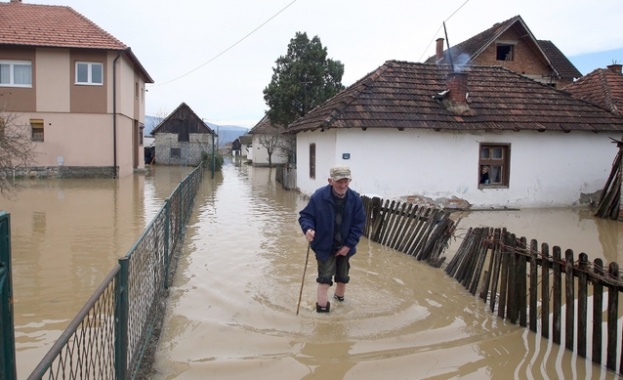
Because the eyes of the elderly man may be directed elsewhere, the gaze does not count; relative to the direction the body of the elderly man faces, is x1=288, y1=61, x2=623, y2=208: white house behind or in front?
behind

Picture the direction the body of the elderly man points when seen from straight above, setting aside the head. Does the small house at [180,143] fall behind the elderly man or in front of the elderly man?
behind

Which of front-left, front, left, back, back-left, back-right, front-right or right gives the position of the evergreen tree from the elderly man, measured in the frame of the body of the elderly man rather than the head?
back

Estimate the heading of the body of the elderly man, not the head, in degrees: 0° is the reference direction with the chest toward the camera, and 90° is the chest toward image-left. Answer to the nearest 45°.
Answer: approximately 0°

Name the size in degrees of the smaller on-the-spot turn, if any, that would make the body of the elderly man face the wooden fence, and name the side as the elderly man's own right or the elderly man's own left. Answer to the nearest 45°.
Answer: approximately 90° to the elderly man's own left

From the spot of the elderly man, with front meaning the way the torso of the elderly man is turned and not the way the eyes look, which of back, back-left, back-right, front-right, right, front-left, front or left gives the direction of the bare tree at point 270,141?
back

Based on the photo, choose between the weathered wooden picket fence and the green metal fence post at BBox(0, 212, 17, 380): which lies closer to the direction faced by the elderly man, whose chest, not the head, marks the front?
the green metal fence post

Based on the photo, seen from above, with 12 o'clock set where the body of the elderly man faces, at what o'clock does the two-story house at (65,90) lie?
The two-story house is roughly at 5 o'clock from the elderly man.

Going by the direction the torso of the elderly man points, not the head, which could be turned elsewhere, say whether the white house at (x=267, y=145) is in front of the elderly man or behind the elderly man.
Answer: behind

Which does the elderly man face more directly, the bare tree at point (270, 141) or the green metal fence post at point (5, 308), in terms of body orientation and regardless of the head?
the green metal fence post
